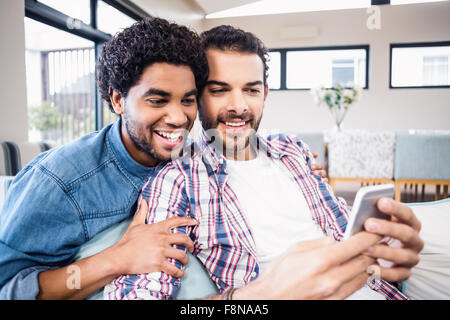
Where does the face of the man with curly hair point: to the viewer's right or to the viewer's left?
to the viewer's right

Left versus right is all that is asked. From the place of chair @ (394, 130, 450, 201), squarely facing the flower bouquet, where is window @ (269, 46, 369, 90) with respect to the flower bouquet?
right

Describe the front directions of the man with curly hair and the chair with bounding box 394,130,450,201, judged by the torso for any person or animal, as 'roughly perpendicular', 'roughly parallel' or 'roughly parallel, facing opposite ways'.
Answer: roughly perpendicular

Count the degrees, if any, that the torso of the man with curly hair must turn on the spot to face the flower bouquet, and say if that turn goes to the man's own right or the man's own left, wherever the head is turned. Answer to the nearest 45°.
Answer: approximately 90° to the man's own left

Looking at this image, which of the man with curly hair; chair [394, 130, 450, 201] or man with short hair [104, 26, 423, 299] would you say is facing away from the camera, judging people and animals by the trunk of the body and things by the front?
the chair

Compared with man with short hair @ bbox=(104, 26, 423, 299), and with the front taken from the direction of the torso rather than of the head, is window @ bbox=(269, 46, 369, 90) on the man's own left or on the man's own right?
on the man's own left

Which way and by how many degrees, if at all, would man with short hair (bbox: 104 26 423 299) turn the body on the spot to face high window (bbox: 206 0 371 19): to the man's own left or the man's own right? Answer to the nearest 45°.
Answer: approximately 135° to the man's own left

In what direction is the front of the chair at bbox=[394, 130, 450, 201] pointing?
away from the camera

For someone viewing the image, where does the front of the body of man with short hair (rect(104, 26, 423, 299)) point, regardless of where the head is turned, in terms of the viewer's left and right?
facing the viewer and to the right of the viewer
